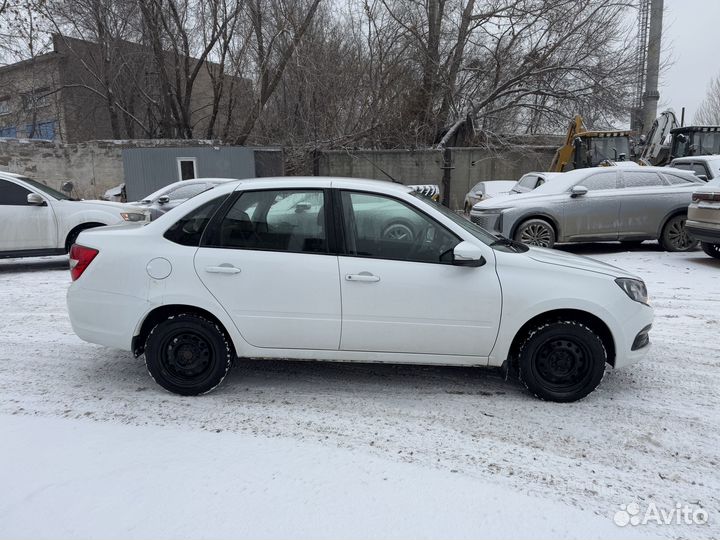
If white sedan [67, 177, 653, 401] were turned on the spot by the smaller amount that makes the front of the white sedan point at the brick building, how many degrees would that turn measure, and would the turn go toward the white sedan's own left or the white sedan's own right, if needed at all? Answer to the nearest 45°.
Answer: approximately 135° to the white sedan's own left

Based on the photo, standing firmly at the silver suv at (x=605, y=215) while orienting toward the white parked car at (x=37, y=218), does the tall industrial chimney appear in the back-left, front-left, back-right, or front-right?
back-right

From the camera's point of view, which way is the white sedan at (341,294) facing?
to the viewer's right

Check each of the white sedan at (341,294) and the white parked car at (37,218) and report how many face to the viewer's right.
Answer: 2

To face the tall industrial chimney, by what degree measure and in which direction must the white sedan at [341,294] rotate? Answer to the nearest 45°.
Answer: approximately 45° to its left

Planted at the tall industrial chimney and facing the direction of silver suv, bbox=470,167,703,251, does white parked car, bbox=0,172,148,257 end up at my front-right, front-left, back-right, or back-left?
front-right

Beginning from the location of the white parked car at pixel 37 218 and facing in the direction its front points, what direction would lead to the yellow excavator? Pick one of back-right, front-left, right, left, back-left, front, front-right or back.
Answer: front

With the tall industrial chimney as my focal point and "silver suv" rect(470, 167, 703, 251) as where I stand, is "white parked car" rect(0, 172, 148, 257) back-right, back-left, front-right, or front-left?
back-left

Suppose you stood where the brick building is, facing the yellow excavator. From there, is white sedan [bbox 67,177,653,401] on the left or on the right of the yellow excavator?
right

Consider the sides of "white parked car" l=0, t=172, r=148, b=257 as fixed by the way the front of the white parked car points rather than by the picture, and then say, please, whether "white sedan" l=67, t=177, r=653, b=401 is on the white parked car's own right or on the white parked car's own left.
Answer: on the white parked car's own right

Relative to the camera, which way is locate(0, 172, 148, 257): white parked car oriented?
to the viewer's right

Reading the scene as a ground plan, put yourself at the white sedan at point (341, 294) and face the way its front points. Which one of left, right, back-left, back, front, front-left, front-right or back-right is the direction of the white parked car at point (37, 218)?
back-left

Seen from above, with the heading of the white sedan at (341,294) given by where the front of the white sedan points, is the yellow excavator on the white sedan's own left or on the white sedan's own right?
on the white sedan's own left

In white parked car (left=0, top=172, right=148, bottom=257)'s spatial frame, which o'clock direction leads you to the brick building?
The brick building is roughly at 9 o'clock from the white parked car.
